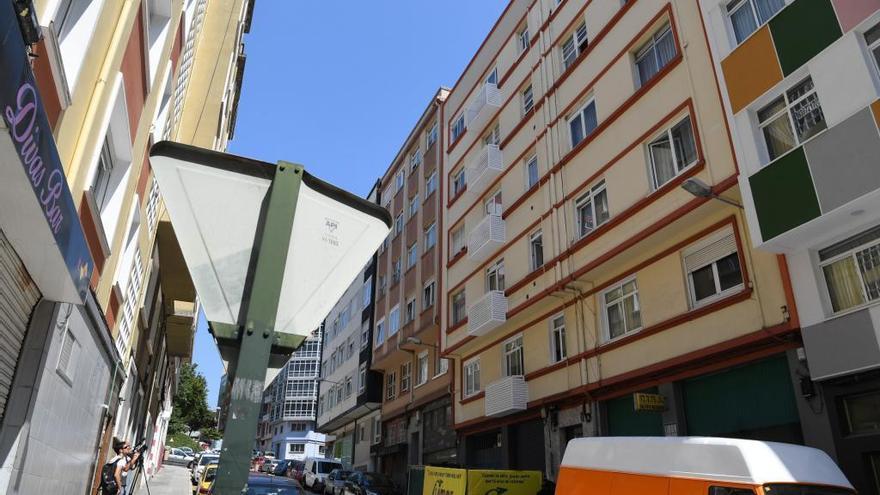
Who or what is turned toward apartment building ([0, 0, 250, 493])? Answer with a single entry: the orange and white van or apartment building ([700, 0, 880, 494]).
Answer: apartment building ([700, 0, 880, 494])

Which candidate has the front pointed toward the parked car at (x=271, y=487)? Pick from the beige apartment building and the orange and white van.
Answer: the beige apartment building

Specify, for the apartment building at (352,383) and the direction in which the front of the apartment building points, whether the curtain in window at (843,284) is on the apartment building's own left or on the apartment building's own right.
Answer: on the apartment building's own left

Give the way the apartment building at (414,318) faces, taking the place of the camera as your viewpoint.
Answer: facing the viewer and to the left of the viewer

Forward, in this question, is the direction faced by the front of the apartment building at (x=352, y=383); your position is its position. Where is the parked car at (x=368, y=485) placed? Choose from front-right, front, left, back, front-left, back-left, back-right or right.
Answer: front-left

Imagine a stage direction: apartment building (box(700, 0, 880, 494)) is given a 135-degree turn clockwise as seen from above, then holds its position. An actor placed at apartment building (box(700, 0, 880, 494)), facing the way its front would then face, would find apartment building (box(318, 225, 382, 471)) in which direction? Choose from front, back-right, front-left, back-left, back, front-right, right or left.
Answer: front-left

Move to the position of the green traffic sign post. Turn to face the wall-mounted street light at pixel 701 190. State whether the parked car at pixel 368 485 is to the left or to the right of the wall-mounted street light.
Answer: left

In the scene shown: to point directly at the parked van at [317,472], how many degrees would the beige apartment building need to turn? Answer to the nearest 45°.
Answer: approximately 90° to its right

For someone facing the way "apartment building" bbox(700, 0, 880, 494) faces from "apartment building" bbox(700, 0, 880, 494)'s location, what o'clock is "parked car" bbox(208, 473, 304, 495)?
The parked car is roughly at 1 o'clock from the apartment building.

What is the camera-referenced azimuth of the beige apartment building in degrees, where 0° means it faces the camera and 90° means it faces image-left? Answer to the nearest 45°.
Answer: approximately 45°

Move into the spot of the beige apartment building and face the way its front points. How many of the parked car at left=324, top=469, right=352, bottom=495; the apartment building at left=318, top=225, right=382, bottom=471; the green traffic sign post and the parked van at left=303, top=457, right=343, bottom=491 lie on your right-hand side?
3

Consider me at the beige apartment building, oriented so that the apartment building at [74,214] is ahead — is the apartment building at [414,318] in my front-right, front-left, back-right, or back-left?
back-right

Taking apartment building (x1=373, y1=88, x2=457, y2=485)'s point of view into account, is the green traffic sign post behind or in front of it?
in front
